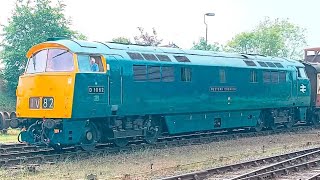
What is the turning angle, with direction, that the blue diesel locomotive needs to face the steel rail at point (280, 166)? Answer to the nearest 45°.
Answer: approximately 90° to its left

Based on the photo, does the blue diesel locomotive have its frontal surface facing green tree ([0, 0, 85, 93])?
no

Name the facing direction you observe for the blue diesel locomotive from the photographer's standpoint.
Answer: facing the viewer and to the left of the viewer

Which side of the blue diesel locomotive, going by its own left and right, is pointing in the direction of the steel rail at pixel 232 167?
left
